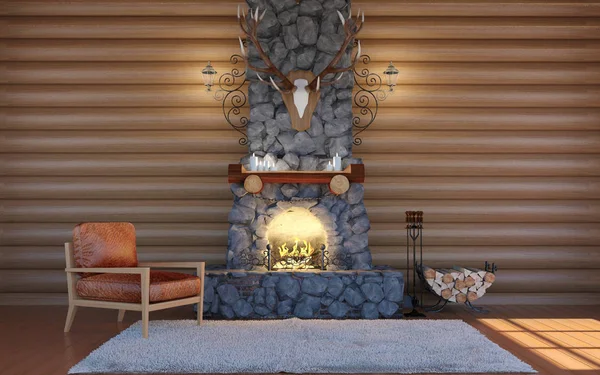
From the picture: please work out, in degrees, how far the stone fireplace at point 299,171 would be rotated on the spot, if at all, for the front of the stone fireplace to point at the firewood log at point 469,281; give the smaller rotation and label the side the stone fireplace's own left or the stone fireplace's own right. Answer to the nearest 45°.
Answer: approximately 90° to the stone fireplace's own left

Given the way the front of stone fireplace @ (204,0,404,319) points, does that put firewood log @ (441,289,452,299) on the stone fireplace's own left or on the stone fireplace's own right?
on the stone fireplace's own left

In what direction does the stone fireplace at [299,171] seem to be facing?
toward the camera

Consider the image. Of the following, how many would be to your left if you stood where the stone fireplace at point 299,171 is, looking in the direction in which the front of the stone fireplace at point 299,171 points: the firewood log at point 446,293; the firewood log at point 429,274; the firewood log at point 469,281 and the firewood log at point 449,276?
4

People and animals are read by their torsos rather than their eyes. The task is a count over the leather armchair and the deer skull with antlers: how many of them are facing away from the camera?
0

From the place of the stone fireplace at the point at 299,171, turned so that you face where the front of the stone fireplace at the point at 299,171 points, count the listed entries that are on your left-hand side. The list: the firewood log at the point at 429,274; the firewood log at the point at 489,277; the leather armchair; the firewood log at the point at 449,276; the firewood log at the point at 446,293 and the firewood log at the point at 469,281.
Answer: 5

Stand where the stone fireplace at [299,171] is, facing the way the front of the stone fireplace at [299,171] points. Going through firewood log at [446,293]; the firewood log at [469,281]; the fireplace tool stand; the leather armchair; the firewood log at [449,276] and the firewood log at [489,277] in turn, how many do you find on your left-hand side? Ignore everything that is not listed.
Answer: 5

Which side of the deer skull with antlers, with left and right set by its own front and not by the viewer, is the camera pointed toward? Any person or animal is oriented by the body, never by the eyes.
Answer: front

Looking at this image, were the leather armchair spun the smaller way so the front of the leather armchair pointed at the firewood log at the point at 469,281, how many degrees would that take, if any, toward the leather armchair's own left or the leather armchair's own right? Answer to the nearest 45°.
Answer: approximately 45° to the leather armchair's own left

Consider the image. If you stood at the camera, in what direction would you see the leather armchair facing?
facing the viewer and to the right of the viewer

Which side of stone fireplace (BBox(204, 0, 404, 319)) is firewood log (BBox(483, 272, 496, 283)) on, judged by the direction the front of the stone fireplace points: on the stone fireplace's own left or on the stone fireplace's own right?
on the stone fireplace's own left

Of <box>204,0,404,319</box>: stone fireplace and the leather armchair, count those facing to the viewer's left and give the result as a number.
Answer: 0
